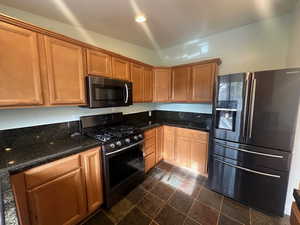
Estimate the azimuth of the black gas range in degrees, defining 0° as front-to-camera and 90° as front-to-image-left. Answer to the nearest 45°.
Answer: approximately 315°

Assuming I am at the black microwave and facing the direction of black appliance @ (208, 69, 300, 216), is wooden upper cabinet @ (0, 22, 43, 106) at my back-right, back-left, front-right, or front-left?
back-right

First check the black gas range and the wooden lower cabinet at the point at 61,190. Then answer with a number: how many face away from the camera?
0

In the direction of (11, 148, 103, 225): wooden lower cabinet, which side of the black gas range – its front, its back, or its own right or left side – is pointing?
right

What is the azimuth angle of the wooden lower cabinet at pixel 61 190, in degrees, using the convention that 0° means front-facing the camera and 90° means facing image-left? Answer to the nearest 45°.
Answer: approximately 315°

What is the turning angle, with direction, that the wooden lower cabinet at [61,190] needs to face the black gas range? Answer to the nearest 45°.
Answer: approximately 45° to its left
